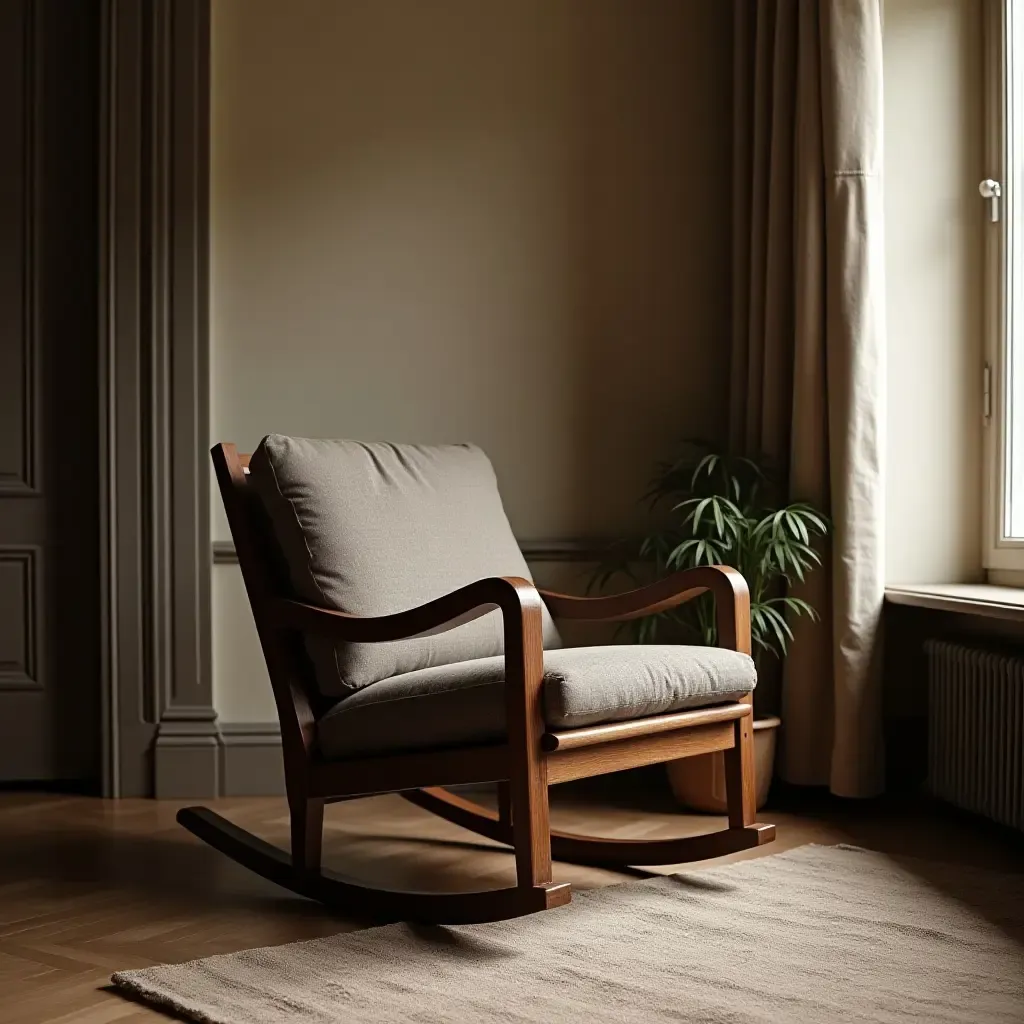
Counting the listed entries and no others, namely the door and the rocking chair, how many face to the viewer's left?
0

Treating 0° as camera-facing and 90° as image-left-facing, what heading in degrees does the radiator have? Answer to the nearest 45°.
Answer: approximately 45°

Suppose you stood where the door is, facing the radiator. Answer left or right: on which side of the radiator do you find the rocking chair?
right

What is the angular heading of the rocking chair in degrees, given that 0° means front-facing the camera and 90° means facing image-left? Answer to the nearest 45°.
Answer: approximately 315°

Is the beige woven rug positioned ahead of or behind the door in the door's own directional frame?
ahead

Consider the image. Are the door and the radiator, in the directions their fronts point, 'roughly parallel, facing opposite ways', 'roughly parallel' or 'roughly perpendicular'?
roughly perpendicular

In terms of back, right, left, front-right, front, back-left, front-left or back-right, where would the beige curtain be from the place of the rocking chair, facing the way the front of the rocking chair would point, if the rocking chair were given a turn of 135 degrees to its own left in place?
front-right

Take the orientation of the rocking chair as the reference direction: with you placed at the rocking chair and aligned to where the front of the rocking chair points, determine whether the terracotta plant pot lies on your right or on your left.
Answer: on your left

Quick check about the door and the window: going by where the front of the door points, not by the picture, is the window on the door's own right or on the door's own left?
on the door's own left

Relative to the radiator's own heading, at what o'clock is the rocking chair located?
The rocking chair is roughly at 12 o'clock from the radiator.
